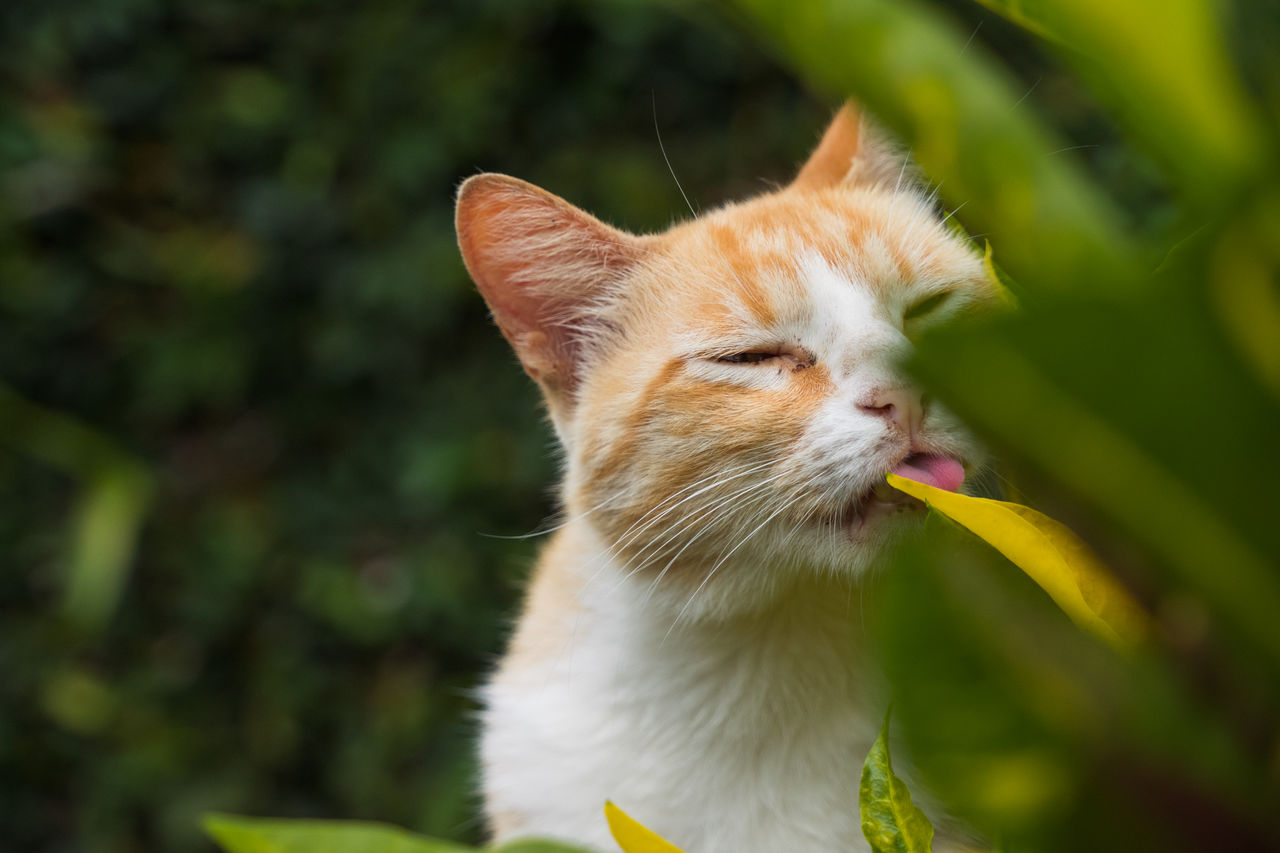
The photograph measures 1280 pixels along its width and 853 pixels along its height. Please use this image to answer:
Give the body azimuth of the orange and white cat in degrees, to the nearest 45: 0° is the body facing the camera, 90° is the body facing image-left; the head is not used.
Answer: approximately 315°
